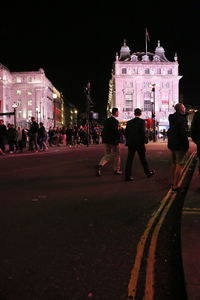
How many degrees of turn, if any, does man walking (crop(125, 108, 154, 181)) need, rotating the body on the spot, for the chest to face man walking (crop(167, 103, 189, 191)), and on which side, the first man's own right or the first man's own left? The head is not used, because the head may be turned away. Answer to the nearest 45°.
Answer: approximately 90° to the first man's own right

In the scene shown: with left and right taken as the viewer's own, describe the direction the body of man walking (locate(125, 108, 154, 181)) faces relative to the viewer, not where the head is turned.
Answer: facing away from the viewer and to the right of the viewer

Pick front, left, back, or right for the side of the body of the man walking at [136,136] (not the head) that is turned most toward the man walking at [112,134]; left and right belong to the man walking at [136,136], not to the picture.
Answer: left

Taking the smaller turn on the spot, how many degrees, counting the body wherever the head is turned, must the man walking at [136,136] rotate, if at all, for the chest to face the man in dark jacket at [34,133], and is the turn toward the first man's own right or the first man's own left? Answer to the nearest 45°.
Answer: approximately 90° to the first man's own left

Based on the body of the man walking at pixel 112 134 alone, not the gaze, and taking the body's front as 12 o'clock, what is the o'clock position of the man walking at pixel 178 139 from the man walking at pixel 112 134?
the man walking at pixel 178 139 is roughly at 2 o'clock from the man walking at pixel 112 134.

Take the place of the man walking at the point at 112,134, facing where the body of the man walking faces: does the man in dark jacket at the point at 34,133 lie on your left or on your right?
on your left
